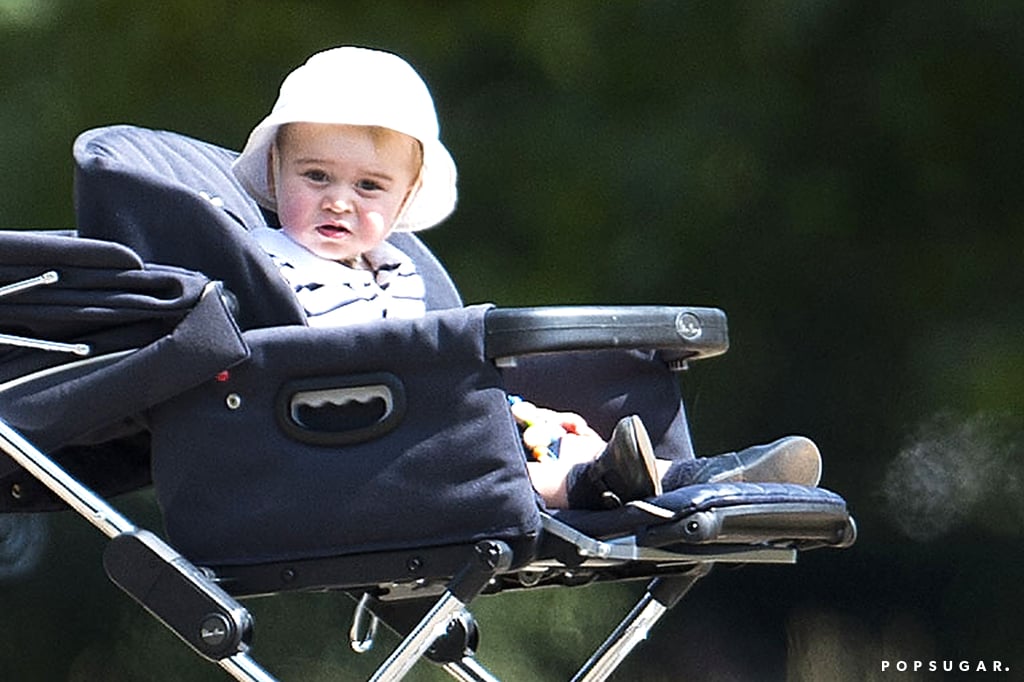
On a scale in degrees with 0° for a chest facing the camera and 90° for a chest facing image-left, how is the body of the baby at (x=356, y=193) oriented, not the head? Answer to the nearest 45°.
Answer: approximately 315°

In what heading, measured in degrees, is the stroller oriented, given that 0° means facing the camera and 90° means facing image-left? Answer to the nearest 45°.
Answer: approximately 270°
